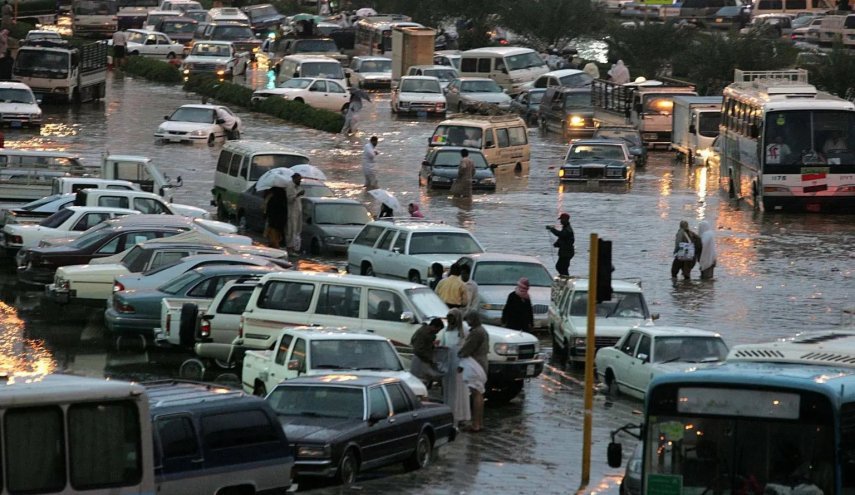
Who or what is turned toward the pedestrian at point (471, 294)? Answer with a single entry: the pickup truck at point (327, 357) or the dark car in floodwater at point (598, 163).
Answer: the dark car in floodwater

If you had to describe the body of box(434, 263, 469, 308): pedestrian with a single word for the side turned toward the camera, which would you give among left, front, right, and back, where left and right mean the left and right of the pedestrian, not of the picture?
back

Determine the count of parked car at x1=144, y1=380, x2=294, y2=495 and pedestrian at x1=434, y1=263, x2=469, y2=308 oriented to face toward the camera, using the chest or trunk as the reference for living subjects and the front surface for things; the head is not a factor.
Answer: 0

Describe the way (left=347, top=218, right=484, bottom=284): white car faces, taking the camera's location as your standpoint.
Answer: facing the viewer and to the right of the viewer

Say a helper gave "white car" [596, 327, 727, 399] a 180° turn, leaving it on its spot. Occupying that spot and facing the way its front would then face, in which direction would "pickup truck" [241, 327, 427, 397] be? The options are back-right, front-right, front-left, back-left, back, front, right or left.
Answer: left

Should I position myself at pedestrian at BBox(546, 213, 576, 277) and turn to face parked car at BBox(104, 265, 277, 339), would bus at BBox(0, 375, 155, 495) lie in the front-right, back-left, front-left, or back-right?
front-left

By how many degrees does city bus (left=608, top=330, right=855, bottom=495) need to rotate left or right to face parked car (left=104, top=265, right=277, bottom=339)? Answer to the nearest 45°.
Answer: approximately 90° to its right

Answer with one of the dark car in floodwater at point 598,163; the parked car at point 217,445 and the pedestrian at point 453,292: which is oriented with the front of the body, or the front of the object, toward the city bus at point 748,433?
the dark car in floodwater at point 598,163
